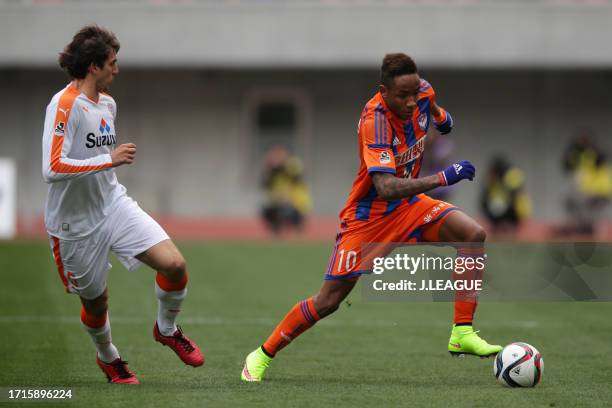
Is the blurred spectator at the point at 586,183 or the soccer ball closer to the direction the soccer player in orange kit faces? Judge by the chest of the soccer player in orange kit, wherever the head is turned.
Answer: the soccer ball

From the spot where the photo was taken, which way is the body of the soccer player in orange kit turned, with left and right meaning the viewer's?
facing the viewer and to the right of the viewer

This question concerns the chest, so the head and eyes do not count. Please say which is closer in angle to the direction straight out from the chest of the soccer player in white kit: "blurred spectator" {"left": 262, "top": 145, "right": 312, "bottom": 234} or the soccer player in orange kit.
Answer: the soccer player in orange kit

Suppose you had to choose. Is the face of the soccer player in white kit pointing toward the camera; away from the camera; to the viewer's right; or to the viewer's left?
to the viewer's right

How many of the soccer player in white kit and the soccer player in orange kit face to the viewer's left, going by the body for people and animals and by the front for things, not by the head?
0

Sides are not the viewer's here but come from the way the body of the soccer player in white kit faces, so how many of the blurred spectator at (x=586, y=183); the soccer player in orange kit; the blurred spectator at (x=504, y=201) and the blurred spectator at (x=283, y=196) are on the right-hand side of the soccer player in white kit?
0

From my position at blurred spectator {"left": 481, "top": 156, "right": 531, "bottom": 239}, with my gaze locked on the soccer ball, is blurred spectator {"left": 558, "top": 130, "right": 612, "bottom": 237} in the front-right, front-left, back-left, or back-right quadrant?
back-left

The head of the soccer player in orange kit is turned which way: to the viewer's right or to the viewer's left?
to the viewer's right

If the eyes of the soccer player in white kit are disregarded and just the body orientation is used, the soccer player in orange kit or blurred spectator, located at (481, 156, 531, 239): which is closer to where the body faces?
the soccer player in orange kit

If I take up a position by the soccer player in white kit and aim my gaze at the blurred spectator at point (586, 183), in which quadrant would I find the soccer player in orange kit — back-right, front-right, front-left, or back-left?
front-right

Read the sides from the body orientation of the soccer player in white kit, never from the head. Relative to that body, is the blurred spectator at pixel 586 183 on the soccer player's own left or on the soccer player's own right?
on the soccer player's own left

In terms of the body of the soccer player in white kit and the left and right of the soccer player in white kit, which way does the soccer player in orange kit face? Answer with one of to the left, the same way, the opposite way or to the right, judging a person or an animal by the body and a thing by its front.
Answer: the same way

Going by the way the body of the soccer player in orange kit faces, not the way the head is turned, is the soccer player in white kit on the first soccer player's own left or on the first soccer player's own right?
on the first soccer player's own right

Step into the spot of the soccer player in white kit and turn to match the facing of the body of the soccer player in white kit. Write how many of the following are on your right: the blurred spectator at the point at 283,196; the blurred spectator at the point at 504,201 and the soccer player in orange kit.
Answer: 0
